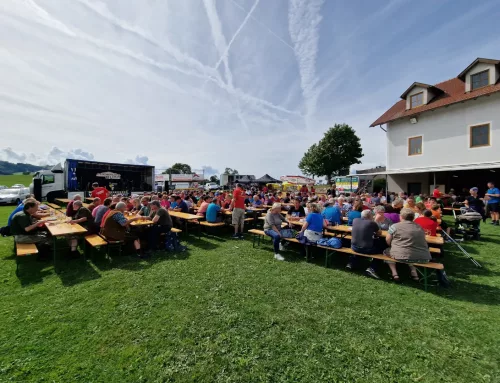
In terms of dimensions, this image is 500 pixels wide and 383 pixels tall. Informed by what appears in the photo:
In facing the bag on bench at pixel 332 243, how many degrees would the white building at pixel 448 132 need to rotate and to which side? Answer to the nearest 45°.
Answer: approximately 45° to its left

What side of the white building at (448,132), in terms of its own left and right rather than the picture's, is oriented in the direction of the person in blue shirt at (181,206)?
front

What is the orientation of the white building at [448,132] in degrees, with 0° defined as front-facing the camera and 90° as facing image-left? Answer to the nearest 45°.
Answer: approximately 45°

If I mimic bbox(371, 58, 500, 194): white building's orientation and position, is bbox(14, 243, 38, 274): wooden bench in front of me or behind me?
in front

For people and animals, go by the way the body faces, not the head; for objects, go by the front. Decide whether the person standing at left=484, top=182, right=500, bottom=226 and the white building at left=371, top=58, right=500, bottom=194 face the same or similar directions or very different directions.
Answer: same or similar directions

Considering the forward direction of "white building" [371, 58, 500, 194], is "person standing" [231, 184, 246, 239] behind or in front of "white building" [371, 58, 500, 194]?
in front

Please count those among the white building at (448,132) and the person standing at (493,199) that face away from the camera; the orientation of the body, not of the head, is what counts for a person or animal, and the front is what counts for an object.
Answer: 0

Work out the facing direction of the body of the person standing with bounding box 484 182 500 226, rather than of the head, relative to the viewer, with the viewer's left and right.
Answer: facing the viewer and to the left of the viewer
